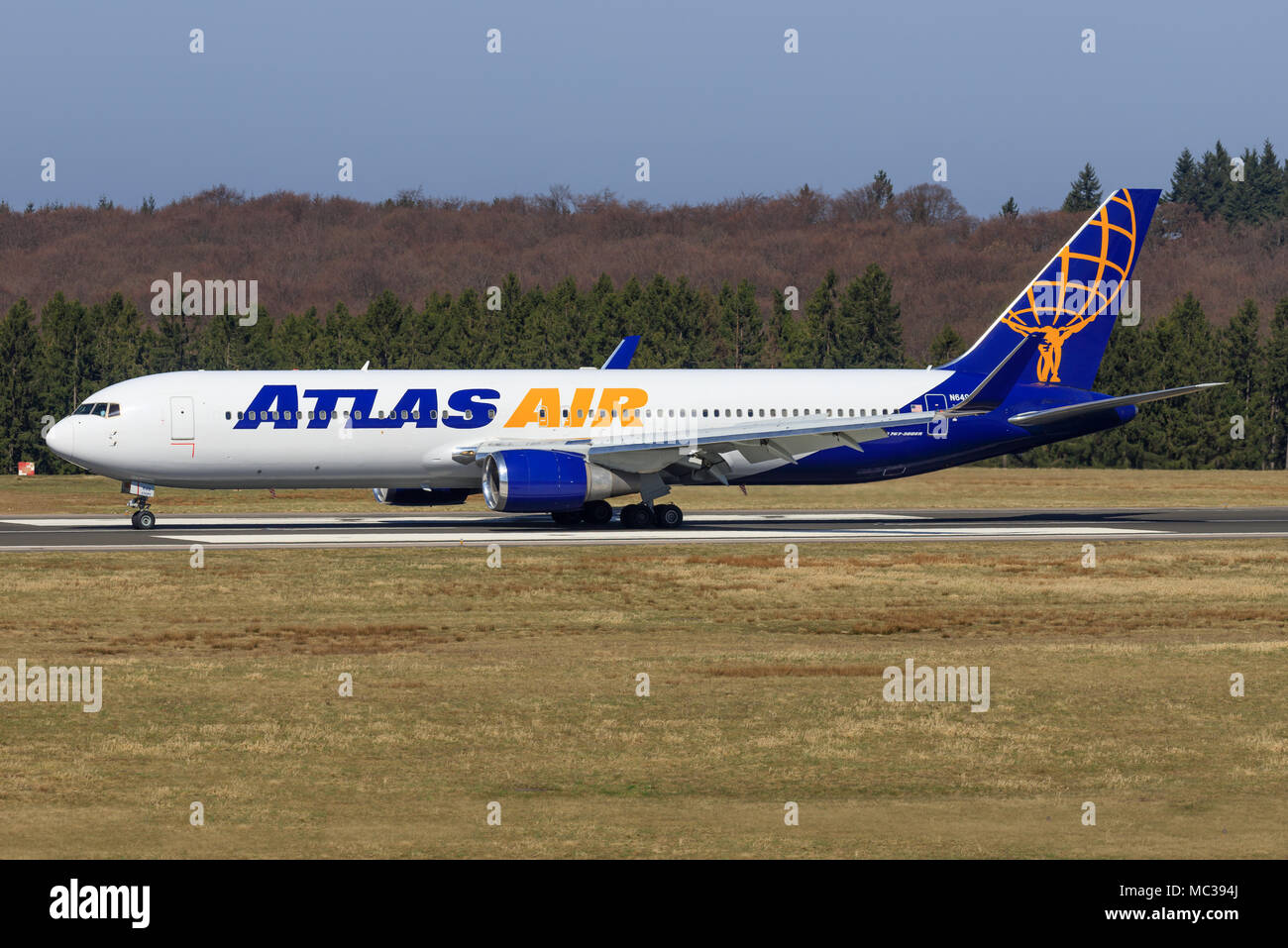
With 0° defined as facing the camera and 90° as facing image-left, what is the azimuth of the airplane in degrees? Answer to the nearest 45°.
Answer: approximately 90°
